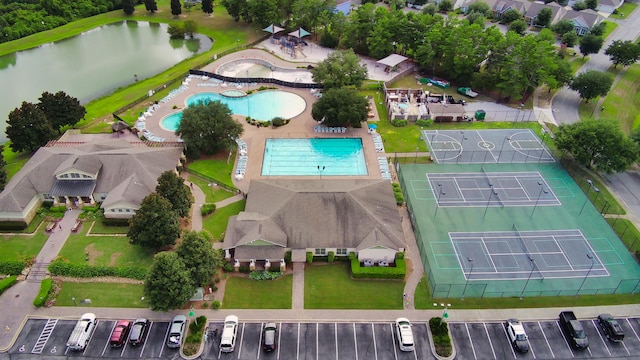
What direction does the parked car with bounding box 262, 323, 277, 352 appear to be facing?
away from the camera

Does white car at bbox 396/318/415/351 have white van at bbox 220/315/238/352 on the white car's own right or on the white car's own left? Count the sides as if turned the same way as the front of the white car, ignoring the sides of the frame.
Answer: on the white car's own left

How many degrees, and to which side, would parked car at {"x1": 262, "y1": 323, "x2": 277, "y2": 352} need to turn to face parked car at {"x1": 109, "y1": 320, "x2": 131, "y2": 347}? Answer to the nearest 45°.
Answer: approximately 90° to its left

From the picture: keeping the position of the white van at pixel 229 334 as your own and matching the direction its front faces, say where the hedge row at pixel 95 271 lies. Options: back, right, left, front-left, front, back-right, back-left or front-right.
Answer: front-left

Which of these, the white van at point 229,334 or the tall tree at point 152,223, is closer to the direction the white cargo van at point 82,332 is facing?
the tall tree

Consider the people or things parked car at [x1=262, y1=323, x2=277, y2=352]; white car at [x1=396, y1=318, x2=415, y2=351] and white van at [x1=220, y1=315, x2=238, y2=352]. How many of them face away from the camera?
3

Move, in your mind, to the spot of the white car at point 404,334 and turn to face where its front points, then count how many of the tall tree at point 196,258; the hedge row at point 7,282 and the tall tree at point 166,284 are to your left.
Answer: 3

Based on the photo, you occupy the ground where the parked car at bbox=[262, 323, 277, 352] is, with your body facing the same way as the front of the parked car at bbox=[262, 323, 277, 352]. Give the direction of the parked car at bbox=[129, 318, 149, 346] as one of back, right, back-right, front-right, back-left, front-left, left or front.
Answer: left

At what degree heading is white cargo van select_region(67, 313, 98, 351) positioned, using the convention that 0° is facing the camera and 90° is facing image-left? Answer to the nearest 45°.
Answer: approximately 225°

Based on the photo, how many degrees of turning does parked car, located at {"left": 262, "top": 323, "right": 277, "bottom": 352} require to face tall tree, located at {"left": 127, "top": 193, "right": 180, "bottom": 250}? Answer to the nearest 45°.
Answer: approximately 45° to its left
